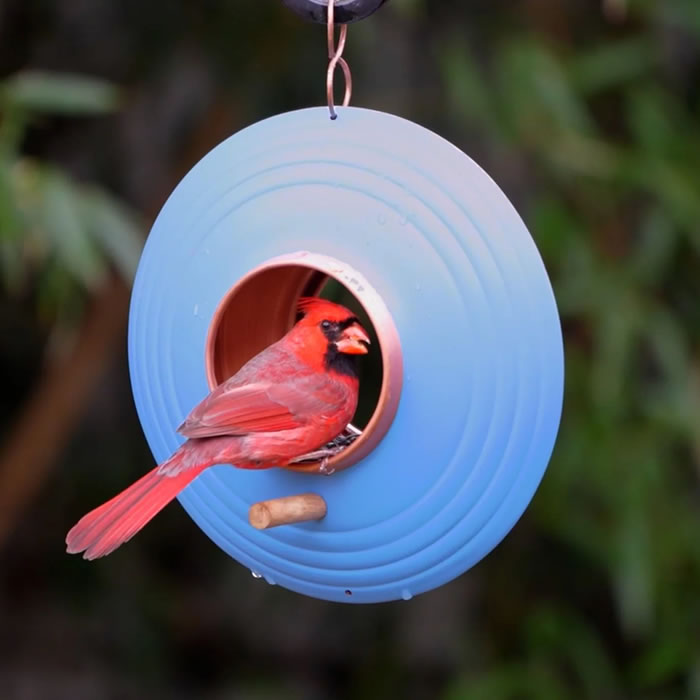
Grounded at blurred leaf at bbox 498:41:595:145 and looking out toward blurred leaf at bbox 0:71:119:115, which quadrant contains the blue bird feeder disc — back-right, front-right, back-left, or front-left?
front-left

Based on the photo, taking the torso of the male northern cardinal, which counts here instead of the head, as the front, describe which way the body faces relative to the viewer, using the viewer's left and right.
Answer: facing to the right of the viewer
